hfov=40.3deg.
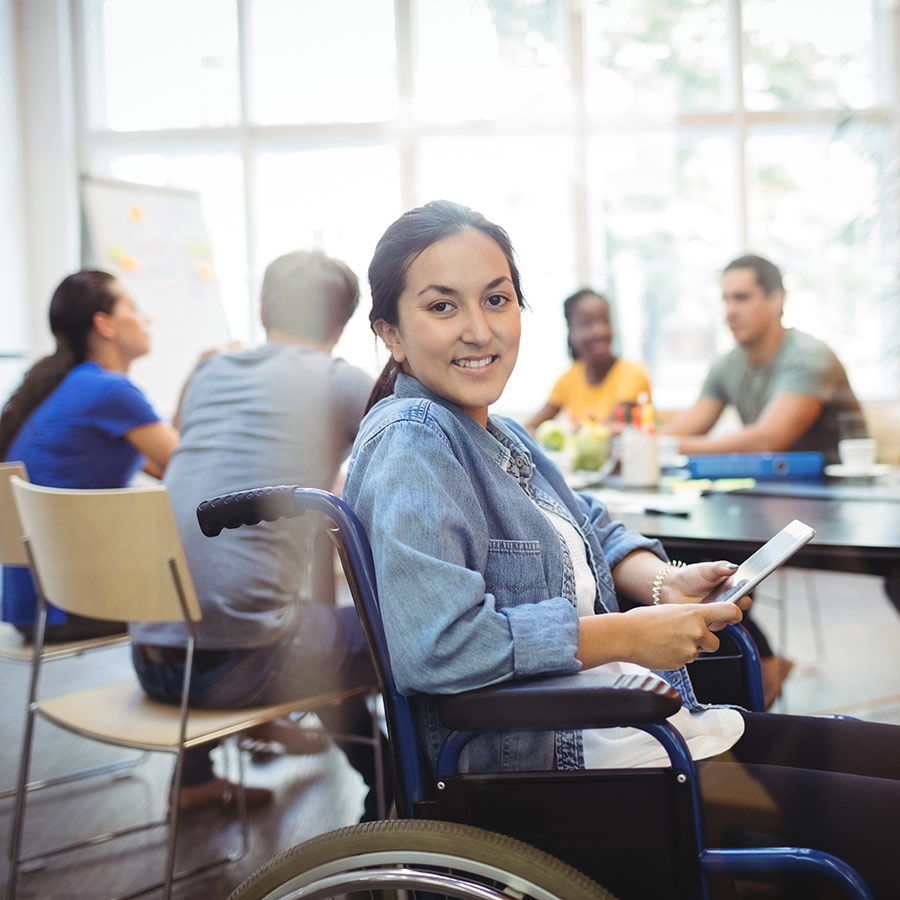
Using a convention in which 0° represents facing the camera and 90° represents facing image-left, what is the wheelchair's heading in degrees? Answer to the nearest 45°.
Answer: approximately 270°

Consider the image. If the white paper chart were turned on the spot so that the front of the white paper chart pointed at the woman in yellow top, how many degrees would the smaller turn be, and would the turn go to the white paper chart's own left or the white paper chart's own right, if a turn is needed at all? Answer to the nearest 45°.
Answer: approximately 45° to the white paper chart's own left

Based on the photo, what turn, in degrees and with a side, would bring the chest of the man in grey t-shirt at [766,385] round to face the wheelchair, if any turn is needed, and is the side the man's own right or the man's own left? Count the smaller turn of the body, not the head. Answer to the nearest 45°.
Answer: approximately 45° to the man's own left

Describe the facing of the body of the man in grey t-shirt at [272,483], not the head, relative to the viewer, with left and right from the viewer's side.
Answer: facing away from the viewer and to the right of the viewer

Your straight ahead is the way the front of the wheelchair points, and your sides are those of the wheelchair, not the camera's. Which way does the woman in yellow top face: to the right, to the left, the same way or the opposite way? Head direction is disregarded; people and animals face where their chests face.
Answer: to the right

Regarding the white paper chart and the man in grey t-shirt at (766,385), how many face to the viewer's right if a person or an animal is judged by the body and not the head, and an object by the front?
0

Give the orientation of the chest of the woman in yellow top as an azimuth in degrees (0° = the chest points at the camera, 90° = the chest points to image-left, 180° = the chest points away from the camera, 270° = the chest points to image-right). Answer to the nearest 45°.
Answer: approximately 0°

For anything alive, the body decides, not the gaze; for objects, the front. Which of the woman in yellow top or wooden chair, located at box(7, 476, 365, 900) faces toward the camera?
the woman in yellow top

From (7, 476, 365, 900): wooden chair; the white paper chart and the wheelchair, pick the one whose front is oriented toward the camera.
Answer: the white paper chart

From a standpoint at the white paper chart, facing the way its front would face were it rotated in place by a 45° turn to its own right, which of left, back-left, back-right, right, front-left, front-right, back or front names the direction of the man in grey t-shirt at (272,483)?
front-left

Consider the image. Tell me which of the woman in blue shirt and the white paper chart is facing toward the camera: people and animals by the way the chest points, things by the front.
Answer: the white paper chart

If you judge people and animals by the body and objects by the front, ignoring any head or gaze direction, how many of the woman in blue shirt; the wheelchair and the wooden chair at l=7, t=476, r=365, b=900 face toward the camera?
0

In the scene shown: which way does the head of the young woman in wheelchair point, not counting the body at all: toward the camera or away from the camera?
toward the camera

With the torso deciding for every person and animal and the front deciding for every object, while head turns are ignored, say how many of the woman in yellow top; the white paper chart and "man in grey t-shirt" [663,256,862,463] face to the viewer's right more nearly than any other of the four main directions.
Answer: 0

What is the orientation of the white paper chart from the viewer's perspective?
toward the camera

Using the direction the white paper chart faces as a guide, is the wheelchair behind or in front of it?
in front

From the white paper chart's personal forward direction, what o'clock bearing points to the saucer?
The saucer is roughly at 11 o'clock from the white paper chart.

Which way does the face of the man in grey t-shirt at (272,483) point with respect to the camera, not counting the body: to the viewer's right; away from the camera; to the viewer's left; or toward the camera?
away from the camera

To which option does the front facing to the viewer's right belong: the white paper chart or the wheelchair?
the wheelchair
